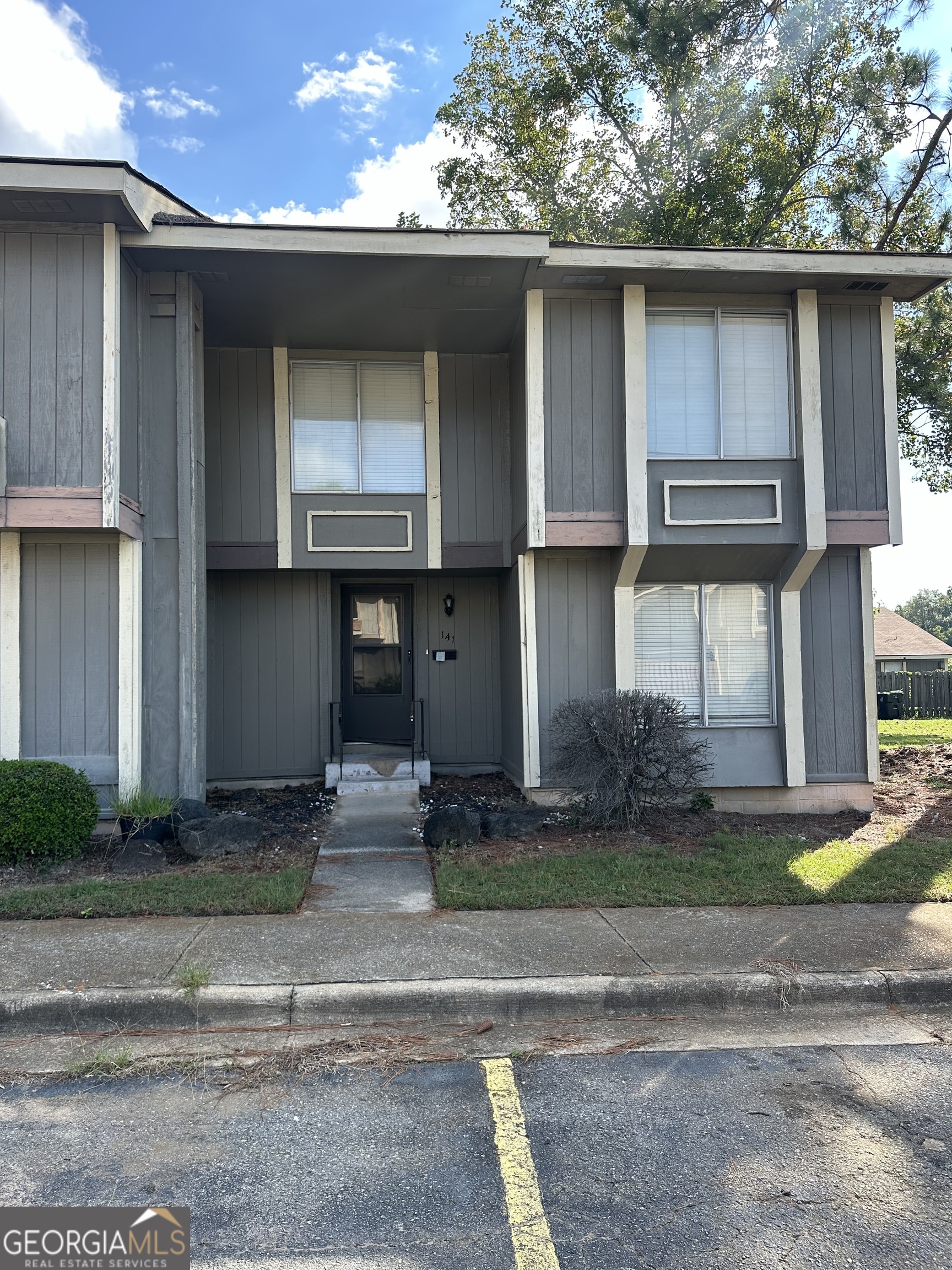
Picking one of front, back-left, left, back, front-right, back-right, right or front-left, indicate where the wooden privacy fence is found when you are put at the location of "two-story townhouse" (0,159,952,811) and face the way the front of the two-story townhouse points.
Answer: back-left

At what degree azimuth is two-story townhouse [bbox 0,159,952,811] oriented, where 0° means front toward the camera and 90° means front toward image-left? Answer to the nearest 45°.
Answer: approximately 0°

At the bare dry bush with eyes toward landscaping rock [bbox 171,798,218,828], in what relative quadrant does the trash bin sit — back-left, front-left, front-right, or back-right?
back-right

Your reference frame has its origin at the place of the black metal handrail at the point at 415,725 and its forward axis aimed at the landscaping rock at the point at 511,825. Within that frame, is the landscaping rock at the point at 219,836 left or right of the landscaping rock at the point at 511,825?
right

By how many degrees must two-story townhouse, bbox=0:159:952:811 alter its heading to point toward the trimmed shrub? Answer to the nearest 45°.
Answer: approximately 45° to its right

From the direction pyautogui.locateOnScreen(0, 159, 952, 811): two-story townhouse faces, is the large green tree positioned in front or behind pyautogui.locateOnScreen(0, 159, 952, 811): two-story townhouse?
behind
